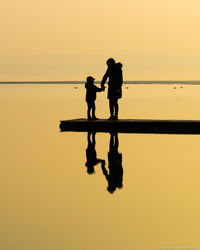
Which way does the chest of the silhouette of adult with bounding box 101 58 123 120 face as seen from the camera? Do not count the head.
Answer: to the viewer's left
